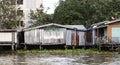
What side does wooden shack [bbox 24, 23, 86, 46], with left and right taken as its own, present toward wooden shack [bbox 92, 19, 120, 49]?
left

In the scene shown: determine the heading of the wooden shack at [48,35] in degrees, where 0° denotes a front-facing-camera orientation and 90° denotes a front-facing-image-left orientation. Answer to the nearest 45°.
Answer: approximately 0°
